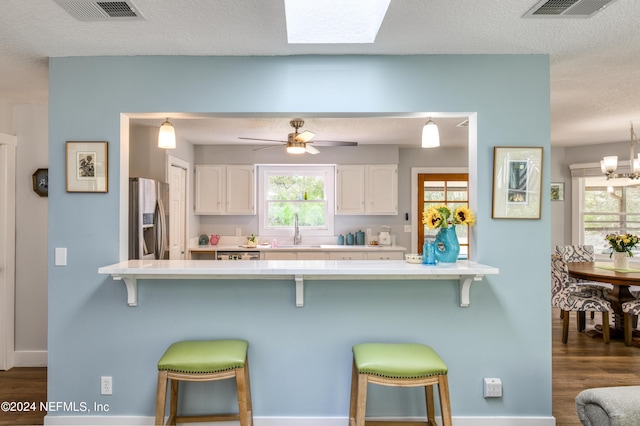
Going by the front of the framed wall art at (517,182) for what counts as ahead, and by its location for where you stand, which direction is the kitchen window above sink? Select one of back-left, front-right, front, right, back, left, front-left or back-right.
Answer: back-right

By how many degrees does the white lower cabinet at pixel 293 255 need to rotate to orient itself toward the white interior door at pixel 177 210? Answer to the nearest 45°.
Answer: approximately 90° to its right

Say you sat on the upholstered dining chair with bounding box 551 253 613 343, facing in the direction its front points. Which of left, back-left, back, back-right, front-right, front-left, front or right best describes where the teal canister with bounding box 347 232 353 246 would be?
back

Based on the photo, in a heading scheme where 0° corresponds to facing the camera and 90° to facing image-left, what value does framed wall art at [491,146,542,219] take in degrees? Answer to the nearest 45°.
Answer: approximately 0°

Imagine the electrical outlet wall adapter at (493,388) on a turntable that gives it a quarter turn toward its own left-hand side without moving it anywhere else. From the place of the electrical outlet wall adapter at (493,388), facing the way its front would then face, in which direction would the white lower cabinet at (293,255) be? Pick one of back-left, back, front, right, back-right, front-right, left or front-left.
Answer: back-left

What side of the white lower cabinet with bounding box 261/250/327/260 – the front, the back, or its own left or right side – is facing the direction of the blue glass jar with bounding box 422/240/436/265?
front

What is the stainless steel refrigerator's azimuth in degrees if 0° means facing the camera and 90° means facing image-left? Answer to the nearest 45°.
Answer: approximately 315°

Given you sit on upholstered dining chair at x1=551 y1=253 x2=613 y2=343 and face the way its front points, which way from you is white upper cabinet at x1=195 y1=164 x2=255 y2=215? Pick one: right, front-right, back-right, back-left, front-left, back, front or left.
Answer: back

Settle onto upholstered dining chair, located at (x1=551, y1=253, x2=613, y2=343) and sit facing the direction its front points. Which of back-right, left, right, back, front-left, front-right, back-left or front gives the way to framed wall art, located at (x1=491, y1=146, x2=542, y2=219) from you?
right

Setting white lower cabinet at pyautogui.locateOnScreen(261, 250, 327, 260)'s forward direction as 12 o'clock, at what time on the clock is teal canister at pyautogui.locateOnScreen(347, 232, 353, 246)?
The teal canister is roughly at 8 o'clock from the white lower cabinet.
